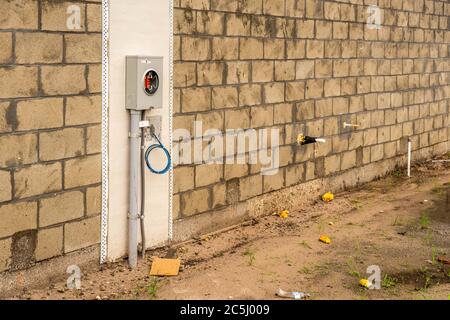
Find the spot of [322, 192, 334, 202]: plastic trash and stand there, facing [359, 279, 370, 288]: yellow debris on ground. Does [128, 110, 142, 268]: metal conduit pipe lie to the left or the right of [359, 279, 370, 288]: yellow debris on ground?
right

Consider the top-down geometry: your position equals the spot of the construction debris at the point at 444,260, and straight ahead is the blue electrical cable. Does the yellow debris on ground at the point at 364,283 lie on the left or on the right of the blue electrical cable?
left

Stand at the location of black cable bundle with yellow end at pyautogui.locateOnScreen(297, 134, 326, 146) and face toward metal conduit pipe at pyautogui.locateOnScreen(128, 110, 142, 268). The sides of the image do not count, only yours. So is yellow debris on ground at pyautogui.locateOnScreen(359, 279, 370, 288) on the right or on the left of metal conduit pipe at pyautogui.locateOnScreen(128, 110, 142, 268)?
left

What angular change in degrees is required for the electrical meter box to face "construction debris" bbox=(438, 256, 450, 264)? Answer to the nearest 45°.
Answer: approximately 45° to its left

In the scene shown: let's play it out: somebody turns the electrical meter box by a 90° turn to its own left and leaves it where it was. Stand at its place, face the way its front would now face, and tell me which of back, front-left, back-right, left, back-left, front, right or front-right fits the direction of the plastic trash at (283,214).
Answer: front

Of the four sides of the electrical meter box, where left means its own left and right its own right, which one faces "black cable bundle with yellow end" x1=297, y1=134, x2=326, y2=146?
left

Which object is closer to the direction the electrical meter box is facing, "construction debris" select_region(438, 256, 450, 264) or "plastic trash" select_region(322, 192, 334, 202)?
the construction debris

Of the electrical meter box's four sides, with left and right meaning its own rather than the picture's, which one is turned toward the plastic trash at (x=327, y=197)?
left

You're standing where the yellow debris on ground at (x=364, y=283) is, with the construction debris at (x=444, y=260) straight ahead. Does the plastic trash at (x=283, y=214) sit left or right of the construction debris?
left

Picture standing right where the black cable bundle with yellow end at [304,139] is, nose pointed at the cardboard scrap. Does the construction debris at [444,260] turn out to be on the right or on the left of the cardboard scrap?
left

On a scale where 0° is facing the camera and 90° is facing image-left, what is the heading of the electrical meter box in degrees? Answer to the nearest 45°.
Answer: approximately 315°
